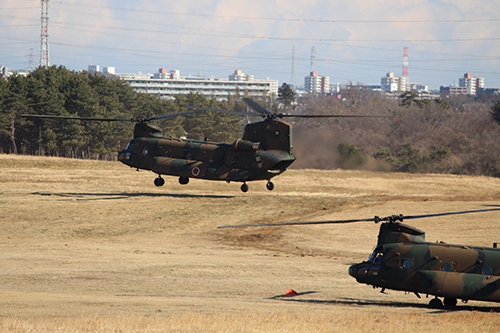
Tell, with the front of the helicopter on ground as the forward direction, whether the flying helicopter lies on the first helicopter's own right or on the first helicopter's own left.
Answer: on the first helicopter's own right

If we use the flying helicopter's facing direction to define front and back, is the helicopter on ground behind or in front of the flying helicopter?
behind

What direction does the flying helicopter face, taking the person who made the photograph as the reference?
facing away from the viewer and to the left of the viewer

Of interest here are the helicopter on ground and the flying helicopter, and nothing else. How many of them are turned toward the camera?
0

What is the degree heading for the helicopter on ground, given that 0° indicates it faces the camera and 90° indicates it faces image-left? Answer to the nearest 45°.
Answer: approximately 90°
